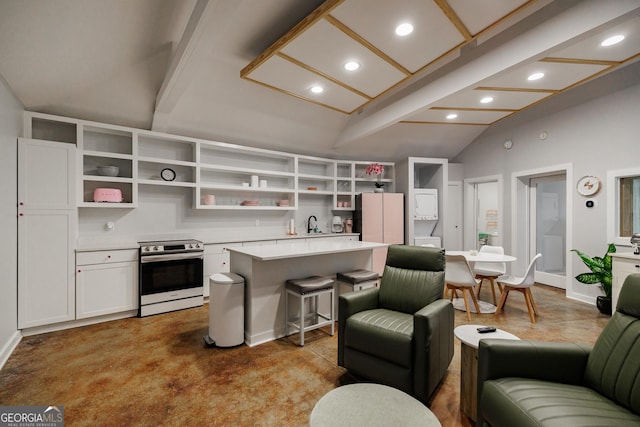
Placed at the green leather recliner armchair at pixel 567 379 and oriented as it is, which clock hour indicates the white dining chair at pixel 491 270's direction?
The white dining chair is roughly at 4 o'clock from the green leather recliner armchair.

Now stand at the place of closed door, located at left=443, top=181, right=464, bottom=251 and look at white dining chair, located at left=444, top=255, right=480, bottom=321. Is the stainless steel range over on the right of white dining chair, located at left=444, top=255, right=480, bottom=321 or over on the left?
right

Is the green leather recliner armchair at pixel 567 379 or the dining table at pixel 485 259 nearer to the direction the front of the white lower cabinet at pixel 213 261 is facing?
the green leather recliner armchair

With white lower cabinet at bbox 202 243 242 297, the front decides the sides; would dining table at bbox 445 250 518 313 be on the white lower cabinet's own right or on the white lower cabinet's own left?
on the white lower cabinet's own left

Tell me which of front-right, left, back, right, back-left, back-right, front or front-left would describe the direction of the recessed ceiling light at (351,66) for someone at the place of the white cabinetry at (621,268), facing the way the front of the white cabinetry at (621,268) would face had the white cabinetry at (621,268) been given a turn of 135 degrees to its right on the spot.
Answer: left

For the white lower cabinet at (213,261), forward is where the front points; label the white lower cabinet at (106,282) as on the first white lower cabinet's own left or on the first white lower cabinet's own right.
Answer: on the first white lower cabinet's own right

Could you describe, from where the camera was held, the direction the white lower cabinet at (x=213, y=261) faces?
facing the viewer

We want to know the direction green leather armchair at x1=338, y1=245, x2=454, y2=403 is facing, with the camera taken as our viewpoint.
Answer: facing the viewer and to the left of the viewer

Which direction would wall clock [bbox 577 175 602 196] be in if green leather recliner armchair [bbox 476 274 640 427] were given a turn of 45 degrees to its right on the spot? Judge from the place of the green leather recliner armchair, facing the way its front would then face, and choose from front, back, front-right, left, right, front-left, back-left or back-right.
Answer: right

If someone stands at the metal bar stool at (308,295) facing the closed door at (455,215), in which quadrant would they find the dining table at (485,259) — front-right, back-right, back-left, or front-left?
front-right

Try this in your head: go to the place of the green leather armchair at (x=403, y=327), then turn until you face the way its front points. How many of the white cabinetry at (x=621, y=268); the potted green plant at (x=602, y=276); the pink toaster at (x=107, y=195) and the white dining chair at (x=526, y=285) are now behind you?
3

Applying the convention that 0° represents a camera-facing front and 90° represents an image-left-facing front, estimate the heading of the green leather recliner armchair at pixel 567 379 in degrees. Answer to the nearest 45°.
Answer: approximately 45°

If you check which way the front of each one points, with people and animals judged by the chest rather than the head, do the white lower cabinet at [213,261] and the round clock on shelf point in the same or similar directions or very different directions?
same or similar directions

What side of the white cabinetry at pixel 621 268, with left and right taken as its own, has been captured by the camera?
front

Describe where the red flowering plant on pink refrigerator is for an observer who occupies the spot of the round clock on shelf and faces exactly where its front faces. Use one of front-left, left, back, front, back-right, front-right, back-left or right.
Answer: left

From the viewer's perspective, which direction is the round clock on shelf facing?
toward the camera

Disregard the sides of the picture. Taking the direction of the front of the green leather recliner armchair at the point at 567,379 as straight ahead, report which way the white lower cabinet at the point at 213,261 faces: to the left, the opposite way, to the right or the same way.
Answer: to the left
